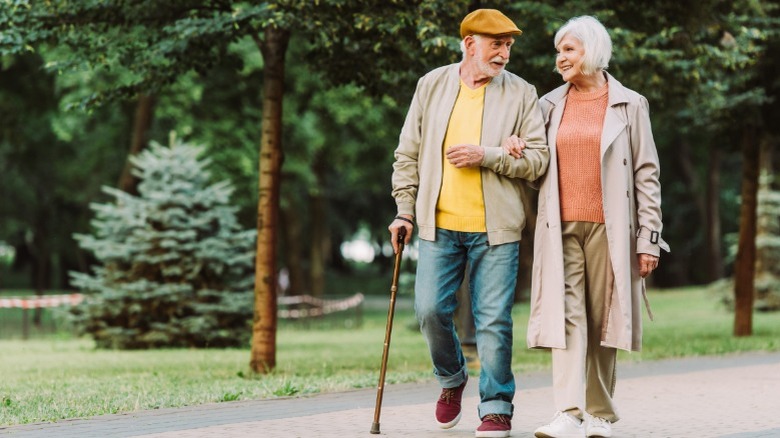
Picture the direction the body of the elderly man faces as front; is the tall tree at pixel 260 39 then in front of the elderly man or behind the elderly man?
behind

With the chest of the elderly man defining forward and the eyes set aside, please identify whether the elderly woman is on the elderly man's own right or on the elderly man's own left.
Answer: on the elderly man's own left

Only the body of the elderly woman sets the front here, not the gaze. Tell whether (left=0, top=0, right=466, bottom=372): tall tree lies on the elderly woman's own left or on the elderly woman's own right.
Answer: on the elderly woman's own right

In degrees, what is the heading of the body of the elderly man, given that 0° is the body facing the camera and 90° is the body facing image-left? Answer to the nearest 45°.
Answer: approximately 0°

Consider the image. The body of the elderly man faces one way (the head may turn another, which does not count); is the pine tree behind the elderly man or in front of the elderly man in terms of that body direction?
behind

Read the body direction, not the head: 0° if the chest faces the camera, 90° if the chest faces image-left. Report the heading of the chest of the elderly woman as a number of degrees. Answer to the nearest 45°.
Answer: approximately 45°

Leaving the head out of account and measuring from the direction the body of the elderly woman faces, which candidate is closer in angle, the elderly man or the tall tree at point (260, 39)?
the elderly man

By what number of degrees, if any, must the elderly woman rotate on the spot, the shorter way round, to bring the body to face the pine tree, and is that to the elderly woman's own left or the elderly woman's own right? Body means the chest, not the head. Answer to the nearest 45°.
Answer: approximately 90° to the elderly woman's own right

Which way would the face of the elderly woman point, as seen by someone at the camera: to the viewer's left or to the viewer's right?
to the viewer's left
